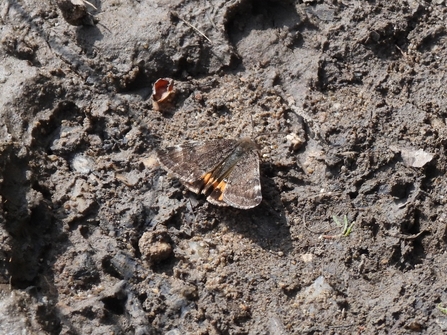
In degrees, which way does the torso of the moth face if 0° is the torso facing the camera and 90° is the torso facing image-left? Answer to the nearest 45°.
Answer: approximately 225°
